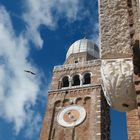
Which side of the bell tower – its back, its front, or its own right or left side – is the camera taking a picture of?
front

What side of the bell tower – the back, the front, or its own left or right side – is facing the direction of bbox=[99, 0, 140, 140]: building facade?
front
